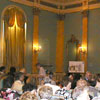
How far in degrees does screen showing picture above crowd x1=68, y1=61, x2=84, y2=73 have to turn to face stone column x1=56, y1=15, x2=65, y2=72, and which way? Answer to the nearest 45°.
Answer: approximately 135° to its right

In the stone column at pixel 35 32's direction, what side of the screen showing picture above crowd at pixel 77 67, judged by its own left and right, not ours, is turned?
right

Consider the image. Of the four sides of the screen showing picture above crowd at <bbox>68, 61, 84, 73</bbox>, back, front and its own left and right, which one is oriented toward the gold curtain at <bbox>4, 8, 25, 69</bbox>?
right

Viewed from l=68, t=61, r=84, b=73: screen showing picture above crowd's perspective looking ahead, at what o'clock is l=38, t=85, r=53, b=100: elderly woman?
The elderly woman is roughly at 12 o'clock from the screen showing picture above crowd.

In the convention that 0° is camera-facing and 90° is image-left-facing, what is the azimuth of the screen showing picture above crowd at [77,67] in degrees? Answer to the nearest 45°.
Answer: approximately 0°

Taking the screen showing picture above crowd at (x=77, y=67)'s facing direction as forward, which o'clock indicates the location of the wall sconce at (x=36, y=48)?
The wall sconce is roughly at 3 o'clock from the screen showing picture above crowd.

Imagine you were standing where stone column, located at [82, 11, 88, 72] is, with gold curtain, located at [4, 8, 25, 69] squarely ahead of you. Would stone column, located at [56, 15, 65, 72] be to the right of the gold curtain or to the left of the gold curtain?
right

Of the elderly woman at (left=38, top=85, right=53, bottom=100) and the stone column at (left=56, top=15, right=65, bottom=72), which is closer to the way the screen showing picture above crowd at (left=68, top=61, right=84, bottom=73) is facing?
the elderly woman
